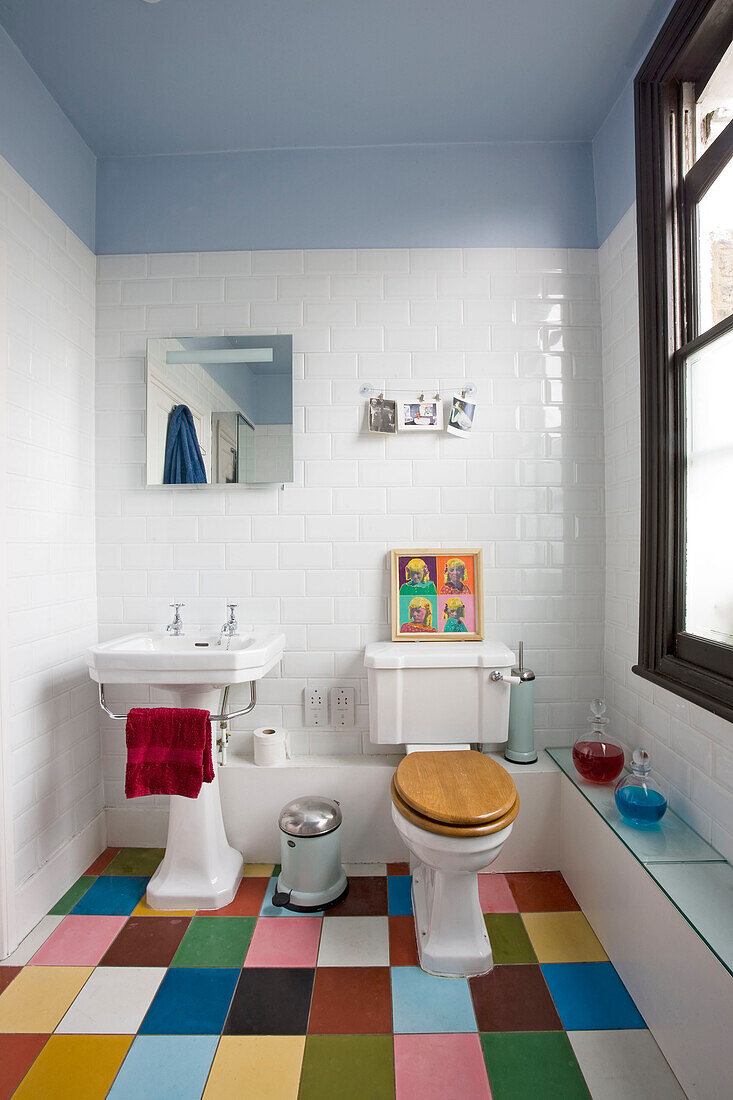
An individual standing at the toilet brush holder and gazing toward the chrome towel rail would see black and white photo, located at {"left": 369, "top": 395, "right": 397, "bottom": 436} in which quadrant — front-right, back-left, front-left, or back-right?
front-right

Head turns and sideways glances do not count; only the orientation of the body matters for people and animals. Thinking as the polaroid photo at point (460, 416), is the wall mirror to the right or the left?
on its right

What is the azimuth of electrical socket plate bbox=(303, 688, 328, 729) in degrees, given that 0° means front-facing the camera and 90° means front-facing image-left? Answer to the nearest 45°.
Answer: approximately 0°

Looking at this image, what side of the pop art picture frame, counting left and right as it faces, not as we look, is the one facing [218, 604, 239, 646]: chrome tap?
right

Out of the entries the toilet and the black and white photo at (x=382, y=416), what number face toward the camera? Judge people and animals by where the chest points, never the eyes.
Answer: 2

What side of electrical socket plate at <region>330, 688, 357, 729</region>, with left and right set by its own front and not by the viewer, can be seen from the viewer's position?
front

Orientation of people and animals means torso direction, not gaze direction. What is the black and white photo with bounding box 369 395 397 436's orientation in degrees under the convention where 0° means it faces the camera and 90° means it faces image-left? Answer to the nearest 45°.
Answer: approximately 0°

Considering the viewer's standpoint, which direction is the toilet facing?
facing the viewer

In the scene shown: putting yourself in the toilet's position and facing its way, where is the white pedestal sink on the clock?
The white pedestal sink is roughly at 3 o'clock from the toilet.
